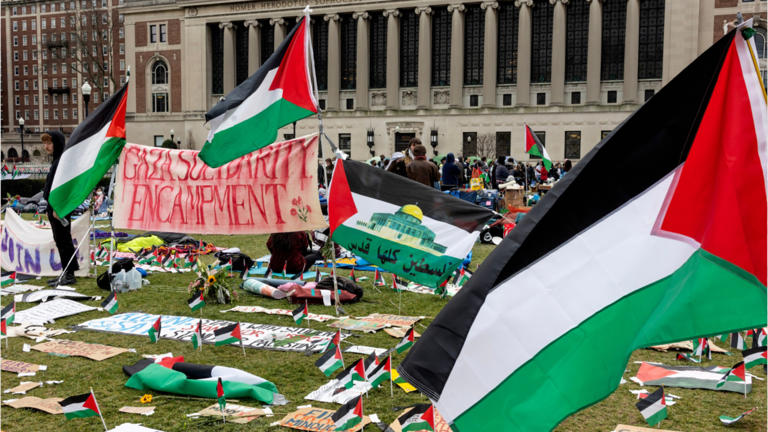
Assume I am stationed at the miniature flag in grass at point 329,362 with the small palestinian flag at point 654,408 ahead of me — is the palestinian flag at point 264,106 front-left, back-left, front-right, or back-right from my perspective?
back-left

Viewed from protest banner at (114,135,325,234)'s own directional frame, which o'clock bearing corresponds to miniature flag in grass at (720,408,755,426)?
The miniature flag in grass is roughly at 11 o'clock from the protest banner.

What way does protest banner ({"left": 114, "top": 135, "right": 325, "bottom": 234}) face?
toward the camera

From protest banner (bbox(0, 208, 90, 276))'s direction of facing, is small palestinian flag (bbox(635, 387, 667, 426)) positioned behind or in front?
in front

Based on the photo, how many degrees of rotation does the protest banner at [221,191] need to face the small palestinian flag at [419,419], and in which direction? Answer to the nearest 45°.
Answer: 0° — it already faces it

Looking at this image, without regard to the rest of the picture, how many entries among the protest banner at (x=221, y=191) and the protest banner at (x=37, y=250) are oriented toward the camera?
2

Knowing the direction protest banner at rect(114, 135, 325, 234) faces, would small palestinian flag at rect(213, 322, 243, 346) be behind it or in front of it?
in front

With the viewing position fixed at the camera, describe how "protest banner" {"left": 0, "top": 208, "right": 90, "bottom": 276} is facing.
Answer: facing the viewer

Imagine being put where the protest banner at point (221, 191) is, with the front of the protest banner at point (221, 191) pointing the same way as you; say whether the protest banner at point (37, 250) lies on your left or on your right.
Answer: on your right
